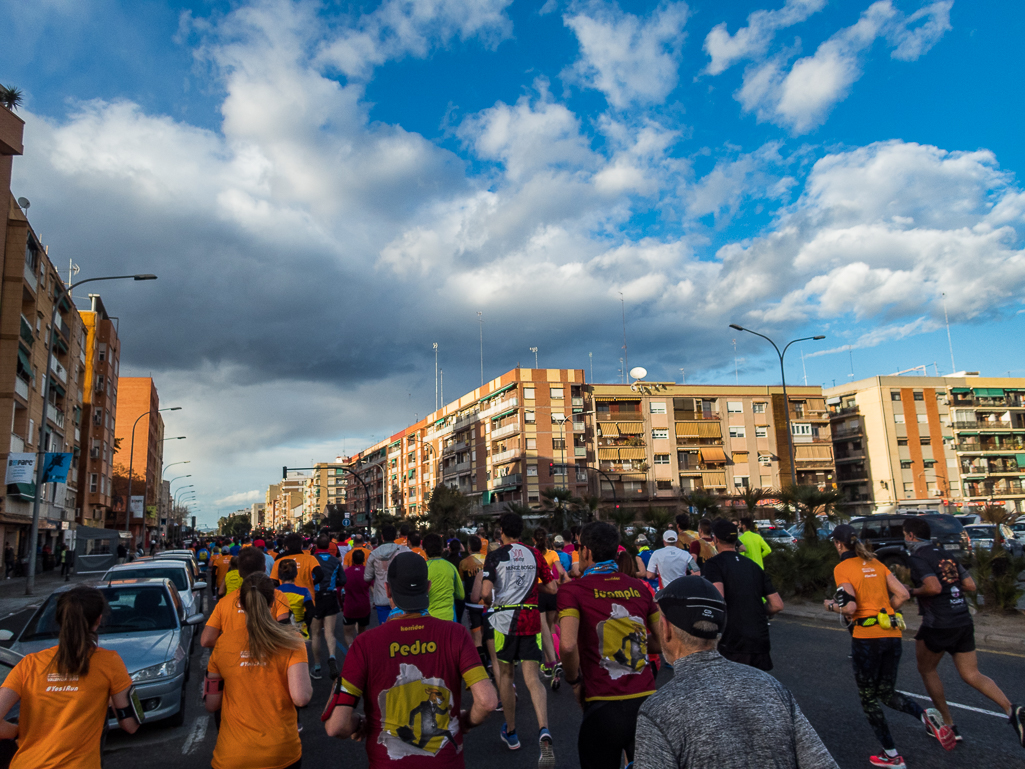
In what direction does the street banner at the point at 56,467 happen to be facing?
toward the camera

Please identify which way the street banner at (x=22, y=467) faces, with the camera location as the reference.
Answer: facing the viewer

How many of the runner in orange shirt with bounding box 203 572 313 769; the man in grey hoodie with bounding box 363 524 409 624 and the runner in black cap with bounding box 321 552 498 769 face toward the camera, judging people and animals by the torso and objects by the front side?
0

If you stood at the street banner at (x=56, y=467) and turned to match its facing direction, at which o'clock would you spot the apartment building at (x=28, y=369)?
The apartment building is roughly at 6 o'clock from the street banner.

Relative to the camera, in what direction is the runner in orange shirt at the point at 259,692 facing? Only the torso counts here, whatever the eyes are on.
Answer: away from the camera

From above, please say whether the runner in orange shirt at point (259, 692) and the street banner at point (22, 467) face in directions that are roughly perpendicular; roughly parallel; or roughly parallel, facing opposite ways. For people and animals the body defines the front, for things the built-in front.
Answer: roughly parallel, facing opposite ways

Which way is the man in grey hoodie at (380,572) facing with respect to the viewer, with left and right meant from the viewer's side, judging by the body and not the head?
facing away from the viewer

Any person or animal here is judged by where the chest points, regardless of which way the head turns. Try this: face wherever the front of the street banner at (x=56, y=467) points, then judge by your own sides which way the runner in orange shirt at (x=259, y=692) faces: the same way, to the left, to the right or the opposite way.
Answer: the opposite way

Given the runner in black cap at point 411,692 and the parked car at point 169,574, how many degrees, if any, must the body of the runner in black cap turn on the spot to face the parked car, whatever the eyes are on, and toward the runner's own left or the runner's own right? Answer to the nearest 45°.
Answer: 0° — they already face it

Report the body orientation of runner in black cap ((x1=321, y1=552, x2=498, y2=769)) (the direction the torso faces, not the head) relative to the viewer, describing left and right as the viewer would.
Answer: facing away from the viewer

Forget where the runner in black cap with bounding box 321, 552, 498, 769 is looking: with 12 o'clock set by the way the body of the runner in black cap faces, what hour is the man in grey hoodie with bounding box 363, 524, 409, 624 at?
The man in grey hoodie is roughly at 12 o'clock from the runner in black cap.

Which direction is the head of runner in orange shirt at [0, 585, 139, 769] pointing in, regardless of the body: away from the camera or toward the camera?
away from the camera

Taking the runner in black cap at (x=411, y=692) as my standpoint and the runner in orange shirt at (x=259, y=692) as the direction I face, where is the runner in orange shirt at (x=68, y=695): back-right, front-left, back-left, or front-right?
front-left

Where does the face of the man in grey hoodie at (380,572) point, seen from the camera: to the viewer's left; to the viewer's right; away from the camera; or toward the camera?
away from the camera

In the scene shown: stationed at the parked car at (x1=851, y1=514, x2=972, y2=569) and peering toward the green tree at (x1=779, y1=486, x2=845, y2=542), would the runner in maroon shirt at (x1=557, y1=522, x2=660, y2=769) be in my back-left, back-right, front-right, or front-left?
front-left

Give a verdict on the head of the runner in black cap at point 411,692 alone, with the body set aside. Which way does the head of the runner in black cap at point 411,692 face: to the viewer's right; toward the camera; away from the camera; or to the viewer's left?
away from the camera
